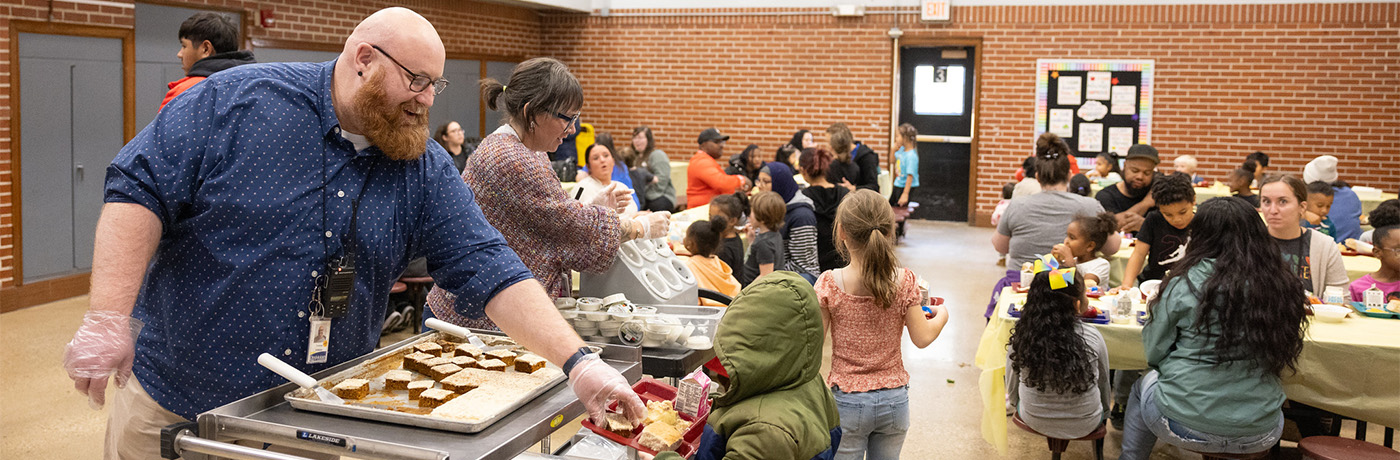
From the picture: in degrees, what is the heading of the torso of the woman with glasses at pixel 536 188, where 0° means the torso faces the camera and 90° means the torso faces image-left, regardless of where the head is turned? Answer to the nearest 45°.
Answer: approximately 270°

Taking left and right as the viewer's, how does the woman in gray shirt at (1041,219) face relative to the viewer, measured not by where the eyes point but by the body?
facing away from the viewer

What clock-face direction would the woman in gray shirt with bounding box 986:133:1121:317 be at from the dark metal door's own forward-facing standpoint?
The woman in gray shirt is roughly at 12 o'clock from the dark metal door.

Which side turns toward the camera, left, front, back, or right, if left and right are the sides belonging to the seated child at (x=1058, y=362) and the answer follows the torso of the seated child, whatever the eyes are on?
back

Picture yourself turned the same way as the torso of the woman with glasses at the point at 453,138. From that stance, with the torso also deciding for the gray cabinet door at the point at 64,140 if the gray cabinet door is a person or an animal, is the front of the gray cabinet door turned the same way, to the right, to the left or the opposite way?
the same way

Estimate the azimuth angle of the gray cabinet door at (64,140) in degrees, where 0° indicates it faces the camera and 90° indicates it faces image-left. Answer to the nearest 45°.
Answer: approximately 315°

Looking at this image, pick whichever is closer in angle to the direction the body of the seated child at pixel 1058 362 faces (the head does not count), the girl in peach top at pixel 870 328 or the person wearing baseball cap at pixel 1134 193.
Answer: the person wearing baseball cap

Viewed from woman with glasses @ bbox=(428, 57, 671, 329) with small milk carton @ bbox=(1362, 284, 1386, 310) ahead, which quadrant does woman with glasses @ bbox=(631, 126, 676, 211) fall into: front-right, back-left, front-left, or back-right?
front-left

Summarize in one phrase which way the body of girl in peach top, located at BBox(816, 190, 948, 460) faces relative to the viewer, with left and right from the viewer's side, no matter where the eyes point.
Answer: facing away from the viewer

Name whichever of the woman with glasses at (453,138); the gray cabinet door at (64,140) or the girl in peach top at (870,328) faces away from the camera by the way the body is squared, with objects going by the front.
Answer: the girl in peach top

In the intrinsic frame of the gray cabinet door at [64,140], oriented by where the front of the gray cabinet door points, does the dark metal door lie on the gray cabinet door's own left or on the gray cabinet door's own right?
on the gray cabinet door's own left

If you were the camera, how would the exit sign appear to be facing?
facing the viewer

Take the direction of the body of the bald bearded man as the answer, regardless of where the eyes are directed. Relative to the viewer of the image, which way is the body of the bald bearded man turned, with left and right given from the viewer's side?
facing the viewer and to the right of the viewer

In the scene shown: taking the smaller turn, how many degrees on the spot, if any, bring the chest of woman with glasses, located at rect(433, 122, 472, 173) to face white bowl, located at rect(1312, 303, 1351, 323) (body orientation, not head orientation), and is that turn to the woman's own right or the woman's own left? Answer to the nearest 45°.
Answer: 0° — they already face it
